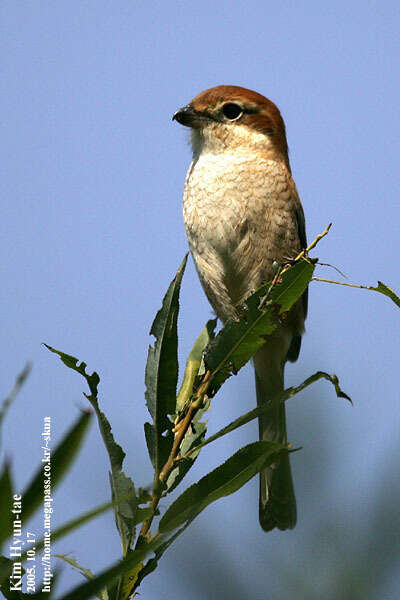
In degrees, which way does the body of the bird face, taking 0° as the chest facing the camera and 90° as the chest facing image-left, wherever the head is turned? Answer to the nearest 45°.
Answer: approximately 45°
